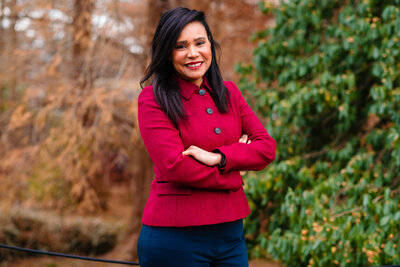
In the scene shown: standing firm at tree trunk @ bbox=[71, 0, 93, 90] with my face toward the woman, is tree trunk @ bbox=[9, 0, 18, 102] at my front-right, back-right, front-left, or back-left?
back-right

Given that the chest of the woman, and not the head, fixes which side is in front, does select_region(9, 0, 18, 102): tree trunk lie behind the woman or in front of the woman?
behind

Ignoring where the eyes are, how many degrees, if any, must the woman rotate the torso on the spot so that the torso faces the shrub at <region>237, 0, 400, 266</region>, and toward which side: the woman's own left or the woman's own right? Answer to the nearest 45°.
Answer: approximately 90° to the woman's own left

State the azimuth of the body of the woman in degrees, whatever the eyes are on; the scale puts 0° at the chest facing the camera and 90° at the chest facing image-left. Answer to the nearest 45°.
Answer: approximately 315°

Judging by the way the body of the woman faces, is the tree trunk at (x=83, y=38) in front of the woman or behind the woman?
behind
